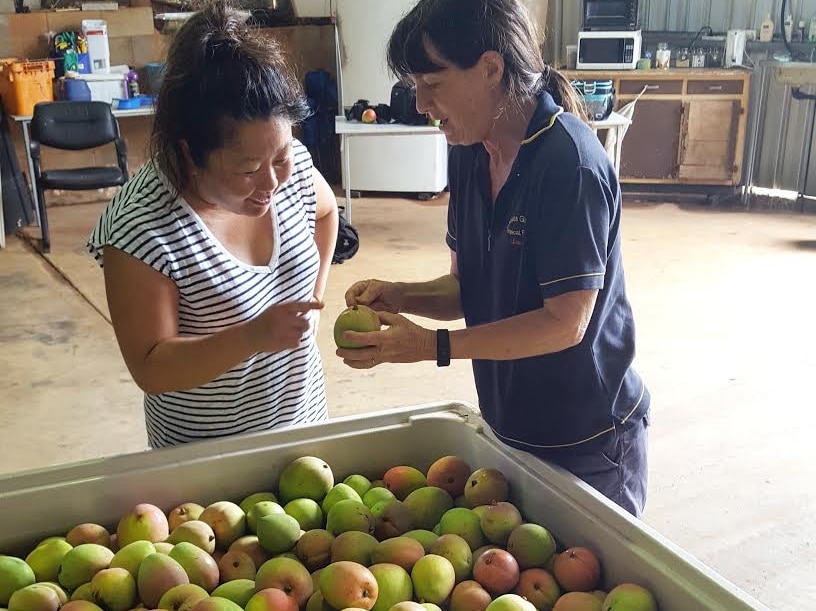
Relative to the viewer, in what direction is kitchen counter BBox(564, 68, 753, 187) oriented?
toward the camera

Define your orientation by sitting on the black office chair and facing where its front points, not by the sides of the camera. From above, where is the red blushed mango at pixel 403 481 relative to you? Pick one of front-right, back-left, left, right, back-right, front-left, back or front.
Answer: front

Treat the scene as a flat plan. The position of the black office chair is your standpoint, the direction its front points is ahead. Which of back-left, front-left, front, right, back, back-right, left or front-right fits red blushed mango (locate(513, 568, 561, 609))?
front

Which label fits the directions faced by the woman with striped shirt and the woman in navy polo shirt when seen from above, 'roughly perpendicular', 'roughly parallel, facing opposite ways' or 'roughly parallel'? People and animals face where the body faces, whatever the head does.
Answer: roughly perpendicular

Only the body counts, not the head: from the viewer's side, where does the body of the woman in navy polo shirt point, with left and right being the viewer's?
facing the viewer and to the left of the viewer

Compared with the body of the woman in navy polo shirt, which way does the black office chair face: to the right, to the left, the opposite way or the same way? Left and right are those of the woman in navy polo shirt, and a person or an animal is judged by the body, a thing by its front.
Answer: to the left

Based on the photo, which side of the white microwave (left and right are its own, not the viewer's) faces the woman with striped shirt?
front

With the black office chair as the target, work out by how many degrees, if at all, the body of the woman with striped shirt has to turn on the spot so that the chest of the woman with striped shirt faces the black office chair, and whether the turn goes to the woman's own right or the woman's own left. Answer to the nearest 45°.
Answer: approximately 135° to the woman's own left

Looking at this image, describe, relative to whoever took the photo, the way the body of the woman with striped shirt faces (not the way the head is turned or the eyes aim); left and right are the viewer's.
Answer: facing the viewer and to the right of the viewer

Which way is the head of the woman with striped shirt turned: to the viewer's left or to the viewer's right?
to the viewer's right

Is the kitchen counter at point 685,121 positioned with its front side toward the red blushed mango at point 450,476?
yes

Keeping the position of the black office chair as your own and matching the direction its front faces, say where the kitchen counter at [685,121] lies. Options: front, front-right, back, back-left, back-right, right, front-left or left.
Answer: left

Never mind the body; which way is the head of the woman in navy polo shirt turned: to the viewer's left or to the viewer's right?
to the viewer's left

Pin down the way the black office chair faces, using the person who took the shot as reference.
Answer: facing the viewer

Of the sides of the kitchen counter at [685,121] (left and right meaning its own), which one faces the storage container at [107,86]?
right

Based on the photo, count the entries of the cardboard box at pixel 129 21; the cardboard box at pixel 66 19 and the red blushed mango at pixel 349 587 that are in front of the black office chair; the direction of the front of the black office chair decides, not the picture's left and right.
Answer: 1
